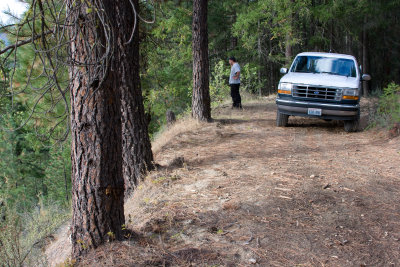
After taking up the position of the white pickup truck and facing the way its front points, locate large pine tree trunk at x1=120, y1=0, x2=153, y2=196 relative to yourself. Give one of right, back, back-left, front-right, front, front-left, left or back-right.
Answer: front-right

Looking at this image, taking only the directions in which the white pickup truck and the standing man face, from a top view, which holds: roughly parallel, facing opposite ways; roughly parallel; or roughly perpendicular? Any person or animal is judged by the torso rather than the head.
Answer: roughly perpendicular

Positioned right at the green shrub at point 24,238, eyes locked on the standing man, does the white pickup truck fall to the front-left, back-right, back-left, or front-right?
front-right

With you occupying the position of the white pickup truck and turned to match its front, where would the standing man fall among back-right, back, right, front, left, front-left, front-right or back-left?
back-right

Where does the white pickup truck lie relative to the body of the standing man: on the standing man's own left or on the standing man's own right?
on the standing man's own left

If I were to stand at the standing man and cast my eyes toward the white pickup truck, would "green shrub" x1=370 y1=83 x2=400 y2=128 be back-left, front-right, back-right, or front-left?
front-left

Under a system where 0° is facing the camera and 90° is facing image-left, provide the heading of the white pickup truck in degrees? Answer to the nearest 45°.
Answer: approximately 0°

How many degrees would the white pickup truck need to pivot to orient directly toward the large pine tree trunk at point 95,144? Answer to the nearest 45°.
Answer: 0° — it already faces it
